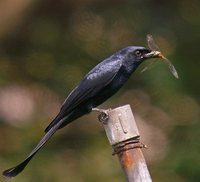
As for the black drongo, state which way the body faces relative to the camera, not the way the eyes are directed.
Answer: to the viewer's right
